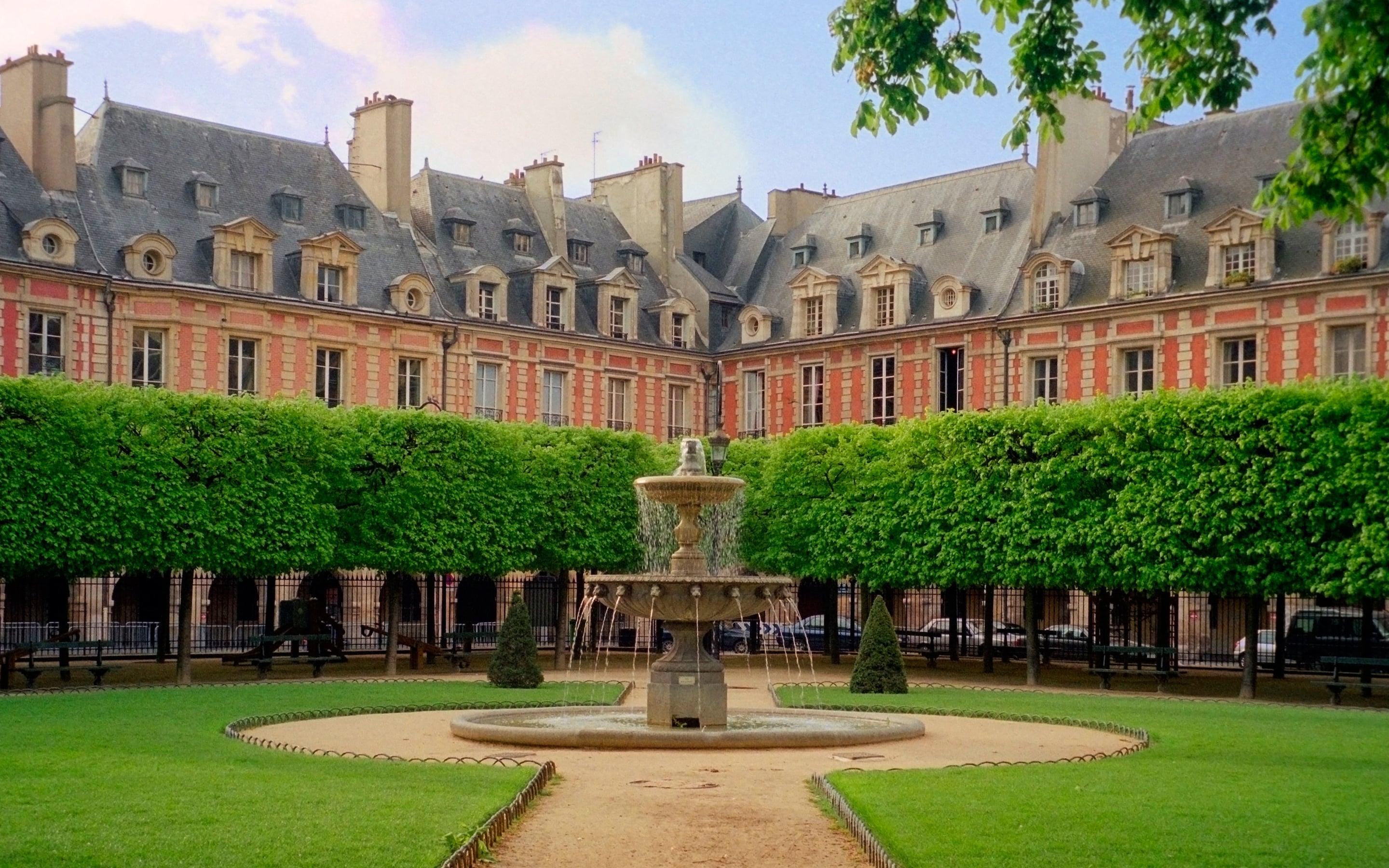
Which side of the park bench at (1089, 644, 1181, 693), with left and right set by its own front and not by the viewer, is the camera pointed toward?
front

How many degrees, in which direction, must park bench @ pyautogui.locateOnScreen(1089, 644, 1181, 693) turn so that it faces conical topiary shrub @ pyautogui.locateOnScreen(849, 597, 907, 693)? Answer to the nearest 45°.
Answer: approximately 45° to its right

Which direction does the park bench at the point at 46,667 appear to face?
toward the camera

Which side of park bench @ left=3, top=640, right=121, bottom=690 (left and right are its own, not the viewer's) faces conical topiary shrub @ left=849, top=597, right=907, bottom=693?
left

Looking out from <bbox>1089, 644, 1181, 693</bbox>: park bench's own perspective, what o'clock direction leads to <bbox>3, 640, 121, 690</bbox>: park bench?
<bbox>3, 640, 121, 690</bbox>: park bench is roughly at 2 o'clock from <bbox>1089, 644, 1181, 693</bbox>: park bench.

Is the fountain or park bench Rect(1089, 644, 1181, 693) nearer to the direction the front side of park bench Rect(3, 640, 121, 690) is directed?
the fountain

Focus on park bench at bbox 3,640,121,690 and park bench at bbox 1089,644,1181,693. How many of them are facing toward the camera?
2

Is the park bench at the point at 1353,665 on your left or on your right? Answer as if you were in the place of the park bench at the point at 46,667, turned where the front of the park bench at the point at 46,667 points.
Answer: on your left

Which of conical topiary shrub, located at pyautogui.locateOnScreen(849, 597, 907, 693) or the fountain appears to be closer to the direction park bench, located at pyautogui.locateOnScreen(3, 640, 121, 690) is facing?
the fountain

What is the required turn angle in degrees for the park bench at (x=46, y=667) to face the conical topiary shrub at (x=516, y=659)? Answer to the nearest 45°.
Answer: approximately 90° to its left

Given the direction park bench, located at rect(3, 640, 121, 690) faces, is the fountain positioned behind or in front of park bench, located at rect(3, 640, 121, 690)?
in front
